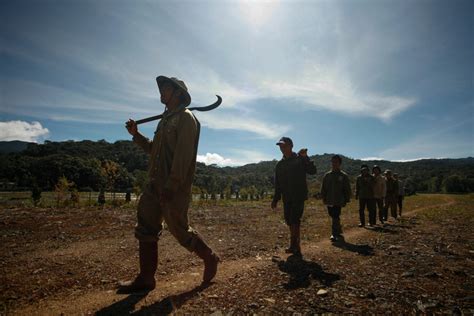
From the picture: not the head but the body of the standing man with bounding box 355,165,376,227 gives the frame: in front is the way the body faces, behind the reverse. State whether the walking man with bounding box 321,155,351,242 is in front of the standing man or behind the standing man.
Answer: in front

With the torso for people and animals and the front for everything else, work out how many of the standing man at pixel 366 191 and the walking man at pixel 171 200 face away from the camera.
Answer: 0

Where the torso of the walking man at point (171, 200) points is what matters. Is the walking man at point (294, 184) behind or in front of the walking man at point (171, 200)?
behind

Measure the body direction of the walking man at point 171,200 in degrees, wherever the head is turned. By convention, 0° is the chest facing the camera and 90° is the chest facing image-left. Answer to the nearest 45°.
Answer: approximately 90°

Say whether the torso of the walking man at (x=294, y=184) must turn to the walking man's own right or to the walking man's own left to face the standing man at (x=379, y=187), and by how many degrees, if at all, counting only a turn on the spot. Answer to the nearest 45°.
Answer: approximately 180°

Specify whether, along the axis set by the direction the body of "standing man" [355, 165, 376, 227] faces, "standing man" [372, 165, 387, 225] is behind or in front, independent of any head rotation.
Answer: behind

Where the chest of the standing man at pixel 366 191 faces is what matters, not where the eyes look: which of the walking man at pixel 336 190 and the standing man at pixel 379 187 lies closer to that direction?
the walking man
